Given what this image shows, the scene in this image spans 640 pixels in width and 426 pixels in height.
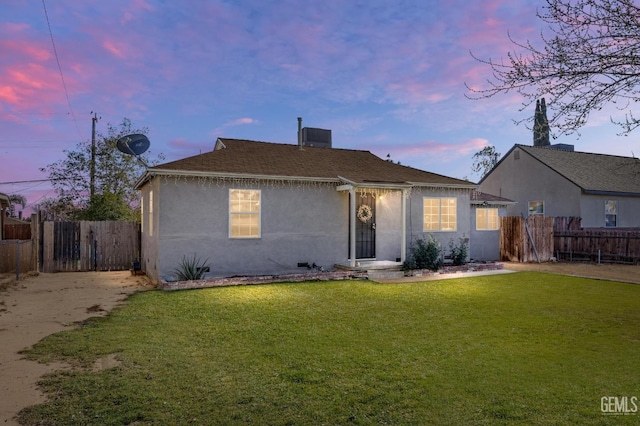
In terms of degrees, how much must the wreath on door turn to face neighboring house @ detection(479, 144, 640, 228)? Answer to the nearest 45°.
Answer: approximately 135° to its left

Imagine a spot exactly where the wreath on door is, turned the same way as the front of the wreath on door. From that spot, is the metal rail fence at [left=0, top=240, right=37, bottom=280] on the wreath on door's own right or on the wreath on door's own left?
on the wreath on door's own right

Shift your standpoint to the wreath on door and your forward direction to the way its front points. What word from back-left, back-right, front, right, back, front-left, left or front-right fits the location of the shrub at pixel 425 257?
left

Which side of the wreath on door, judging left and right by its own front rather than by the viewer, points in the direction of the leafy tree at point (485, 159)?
back

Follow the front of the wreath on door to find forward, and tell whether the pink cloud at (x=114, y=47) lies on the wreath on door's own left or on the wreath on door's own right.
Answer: on the wreath on door's own right

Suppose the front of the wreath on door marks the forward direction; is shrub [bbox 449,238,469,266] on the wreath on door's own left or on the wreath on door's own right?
on the wreath on door's own left

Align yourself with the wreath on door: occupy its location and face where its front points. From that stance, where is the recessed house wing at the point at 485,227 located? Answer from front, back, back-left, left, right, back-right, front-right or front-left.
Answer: back-left

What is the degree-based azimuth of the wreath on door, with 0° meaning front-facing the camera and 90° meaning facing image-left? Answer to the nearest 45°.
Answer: approximately 0°

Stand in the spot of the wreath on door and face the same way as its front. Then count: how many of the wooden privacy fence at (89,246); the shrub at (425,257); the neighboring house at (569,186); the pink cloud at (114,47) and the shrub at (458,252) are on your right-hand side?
2
